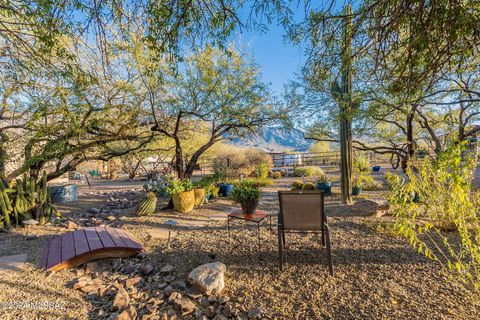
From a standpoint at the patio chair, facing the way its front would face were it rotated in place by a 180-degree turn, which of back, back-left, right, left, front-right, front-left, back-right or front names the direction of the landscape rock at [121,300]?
front-right

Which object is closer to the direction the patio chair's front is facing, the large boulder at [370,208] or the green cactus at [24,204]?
the large boulder

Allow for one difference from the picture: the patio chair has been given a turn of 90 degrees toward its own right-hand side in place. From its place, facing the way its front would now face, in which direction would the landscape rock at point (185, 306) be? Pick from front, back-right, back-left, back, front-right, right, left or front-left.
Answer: back-right

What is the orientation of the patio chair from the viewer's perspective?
away from the camera

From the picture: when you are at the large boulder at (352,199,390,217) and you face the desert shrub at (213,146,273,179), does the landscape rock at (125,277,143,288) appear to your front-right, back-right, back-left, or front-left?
back-left

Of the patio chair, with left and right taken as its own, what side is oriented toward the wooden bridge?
left

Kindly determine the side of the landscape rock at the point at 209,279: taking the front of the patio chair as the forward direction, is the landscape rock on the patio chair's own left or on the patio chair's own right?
on the patio chair's own left

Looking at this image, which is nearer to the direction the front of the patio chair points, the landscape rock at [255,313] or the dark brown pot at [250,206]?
the dark brown pot

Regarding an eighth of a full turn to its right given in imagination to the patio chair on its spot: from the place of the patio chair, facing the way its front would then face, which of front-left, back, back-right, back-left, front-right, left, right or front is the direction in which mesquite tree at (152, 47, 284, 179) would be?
left

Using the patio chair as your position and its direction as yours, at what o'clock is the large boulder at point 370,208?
The large boulder is roughly at 1 o'clock from the patio chair.

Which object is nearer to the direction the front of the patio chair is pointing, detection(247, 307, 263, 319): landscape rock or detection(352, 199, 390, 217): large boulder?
the large boulder

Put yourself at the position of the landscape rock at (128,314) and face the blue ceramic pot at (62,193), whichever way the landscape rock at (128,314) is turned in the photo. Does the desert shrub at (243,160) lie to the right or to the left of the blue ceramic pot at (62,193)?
right

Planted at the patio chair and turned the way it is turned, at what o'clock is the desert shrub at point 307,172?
The desert shrub is roughly at 12 o'clock from the patio chair.

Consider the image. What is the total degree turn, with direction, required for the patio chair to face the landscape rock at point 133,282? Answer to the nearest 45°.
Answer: approximately 135° to its left

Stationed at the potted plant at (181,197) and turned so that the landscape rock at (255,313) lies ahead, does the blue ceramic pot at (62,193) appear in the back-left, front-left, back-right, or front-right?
back-right

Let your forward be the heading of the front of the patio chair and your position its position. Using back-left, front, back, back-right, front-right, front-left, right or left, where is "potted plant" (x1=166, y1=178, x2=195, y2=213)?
front-left

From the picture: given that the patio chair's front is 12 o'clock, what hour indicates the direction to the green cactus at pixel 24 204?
The green cactus is roughly at 9 o'clock from the patio chair.

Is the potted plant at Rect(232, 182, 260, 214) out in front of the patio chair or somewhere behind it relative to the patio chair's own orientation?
in front
